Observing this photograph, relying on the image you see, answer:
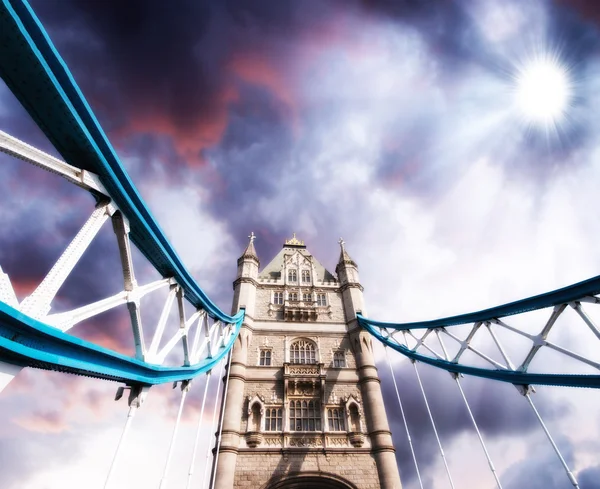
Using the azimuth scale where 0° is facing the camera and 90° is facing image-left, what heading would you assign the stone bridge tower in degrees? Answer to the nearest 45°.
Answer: approximately 0°
